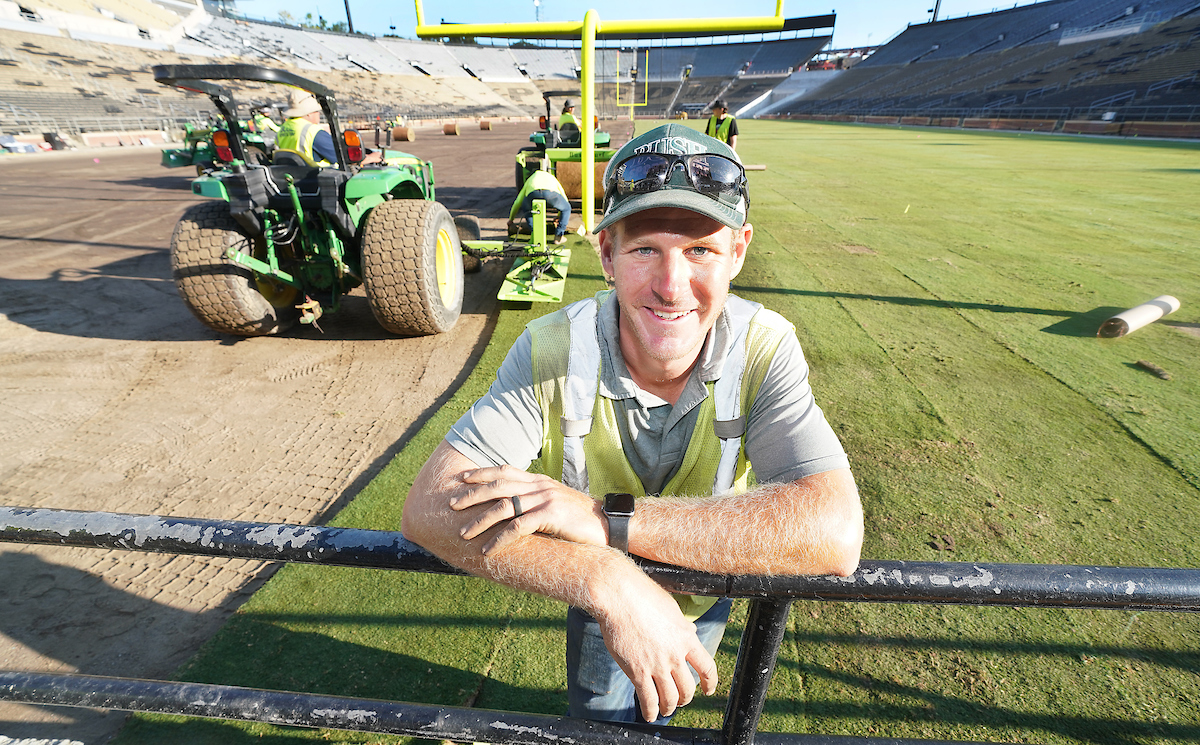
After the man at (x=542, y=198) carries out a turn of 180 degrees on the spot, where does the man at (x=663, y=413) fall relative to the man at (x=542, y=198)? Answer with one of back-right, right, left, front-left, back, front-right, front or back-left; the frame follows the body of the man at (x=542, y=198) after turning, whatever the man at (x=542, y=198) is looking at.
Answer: front

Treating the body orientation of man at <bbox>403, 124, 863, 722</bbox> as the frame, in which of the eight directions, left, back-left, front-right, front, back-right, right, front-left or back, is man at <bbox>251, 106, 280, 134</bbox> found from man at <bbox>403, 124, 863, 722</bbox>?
back-right

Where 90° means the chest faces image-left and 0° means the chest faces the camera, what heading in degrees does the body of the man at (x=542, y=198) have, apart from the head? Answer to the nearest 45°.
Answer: approximately 180°

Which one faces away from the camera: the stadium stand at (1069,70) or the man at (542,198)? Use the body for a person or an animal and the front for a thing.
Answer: the man

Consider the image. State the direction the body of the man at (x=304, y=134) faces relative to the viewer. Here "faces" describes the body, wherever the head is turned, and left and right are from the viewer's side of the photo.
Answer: facing away from the viewer and to the right of the viewer

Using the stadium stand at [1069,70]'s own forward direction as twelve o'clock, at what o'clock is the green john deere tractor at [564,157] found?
The green john deere tractor is roughly at 11 o'clock from the stadium stand.

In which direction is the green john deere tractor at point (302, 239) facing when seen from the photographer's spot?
facing away from the viewer and to the right of the viewer

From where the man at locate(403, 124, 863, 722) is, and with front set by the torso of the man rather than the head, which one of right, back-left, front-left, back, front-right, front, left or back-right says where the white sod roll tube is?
back-left

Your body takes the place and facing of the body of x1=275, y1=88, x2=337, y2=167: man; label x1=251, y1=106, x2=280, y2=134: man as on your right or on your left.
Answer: on your left

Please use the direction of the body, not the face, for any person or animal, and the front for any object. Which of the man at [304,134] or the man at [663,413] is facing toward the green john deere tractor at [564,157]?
the man at [304,134]

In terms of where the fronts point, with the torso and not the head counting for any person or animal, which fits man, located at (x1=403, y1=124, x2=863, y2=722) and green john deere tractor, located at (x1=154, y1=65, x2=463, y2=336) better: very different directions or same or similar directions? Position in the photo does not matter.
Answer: very different directions

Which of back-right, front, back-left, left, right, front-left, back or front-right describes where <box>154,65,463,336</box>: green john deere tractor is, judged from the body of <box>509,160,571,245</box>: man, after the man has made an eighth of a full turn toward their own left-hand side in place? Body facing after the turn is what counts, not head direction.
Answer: left
